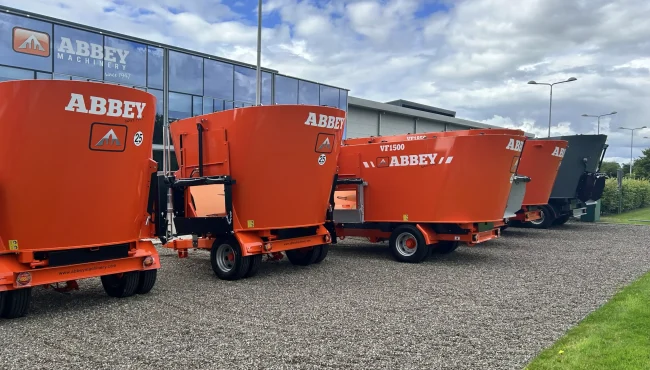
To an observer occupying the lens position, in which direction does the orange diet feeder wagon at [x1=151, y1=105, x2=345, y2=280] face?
facing away from the viewer and to the left of the viewer

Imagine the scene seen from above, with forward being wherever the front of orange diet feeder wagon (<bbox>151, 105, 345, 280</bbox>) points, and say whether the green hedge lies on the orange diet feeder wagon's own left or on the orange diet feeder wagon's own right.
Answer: on the orange diet feeder wagon's own right

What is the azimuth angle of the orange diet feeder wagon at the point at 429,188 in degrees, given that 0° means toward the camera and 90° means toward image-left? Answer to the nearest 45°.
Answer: approximately 135°

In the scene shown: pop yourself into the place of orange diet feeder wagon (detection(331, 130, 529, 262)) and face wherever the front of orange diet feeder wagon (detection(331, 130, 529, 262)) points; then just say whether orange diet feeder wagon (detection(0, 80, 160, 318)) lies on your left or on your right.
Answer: on your left
